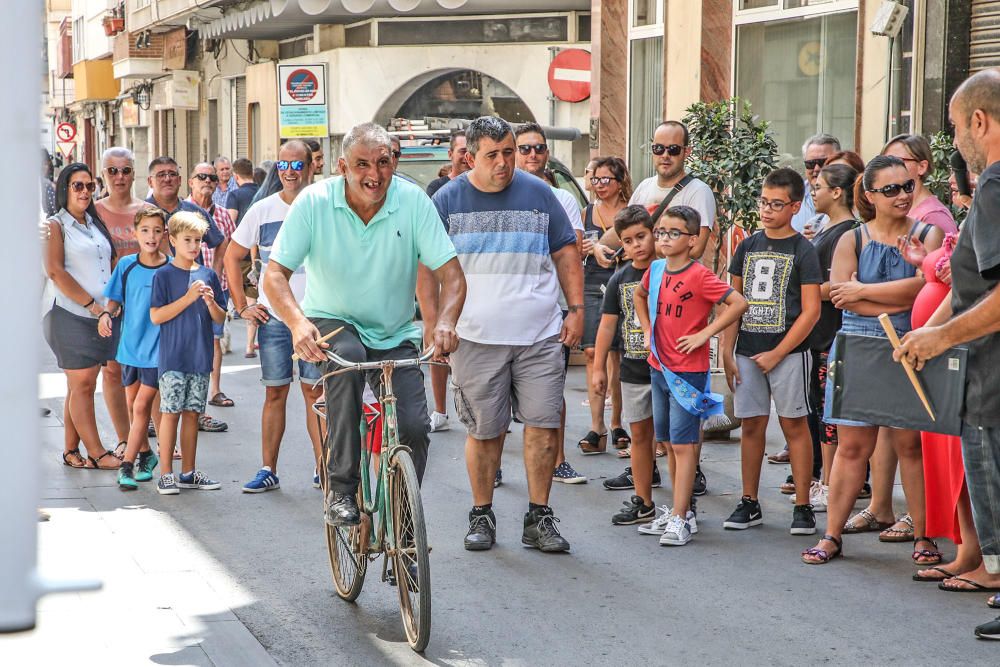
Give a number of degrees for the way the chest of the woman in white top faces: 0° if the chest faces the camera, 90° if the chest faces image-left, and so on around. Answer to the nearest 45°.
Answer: approximately 315°

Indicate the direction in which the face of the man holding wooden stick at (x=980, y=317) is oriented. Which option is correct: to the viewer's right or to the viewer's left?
to the viewer's left

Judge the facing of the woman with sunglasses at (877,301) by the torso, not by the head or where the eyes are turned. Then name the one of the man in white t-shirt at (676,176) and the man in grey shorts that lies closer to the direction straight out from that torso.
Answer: the man in grey shorts

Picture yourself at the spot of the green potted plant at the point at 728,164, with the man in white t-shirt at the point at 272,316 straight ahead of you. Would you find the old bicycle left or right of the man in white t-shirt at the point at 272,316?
left

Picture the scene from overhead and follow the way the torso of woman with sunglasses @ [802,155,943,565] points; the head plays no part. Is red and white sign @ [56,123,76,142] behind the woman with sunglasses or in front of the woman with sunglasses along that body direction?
behind

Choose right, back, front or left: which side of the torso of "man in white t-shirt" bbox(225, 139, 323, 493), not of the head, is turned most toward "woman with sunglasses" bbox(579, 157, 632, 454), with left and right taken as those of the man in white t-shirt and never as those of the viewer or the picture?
left

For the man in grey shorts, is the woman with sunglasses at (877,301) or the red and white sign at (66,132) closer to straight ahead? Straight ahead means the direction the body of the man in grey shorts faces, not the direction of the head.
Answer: the woman with sunglasses

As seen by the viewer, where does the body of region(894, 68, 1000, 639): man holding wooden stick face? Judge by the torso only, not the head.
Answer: to the viewer's left

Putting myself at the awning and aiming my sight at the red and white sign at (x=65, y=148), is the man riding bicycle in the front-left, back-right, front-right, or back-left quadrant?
back-left

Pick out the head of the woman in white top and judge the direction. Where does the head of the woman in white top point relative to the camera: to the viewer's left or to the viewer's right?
to the viewer's right

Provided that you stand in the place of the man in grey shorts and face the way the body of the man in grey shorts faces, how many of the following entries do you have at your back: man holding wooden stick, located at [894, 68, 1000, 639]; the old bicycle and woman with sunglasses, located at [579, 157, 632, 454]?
1

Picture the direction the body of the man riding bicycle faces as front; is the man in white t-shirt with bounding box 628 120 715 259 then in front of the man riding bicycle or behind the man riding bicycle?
behind
